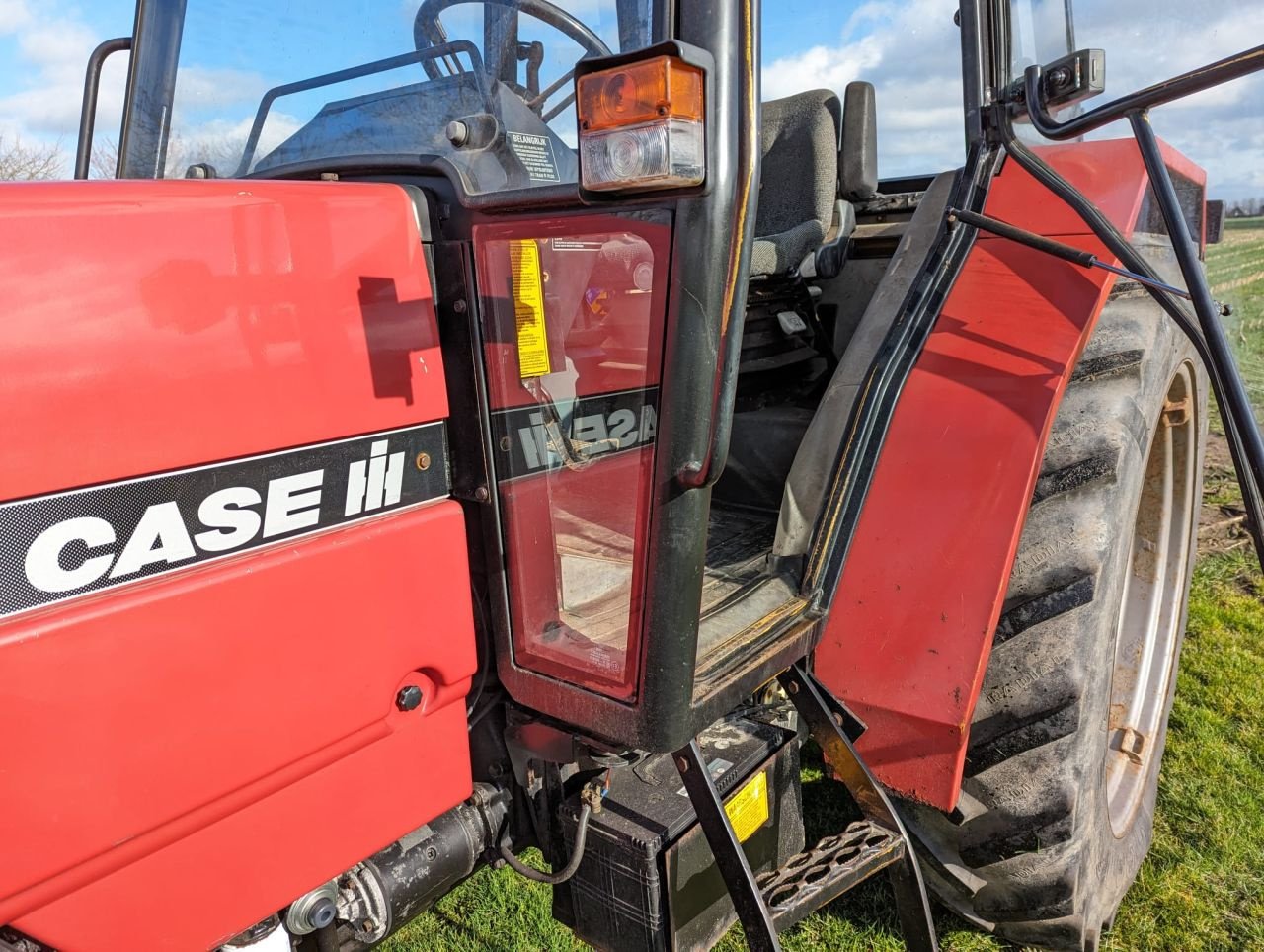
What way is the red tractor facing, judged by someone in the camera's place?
facing the viewer and to the left of the viewer
